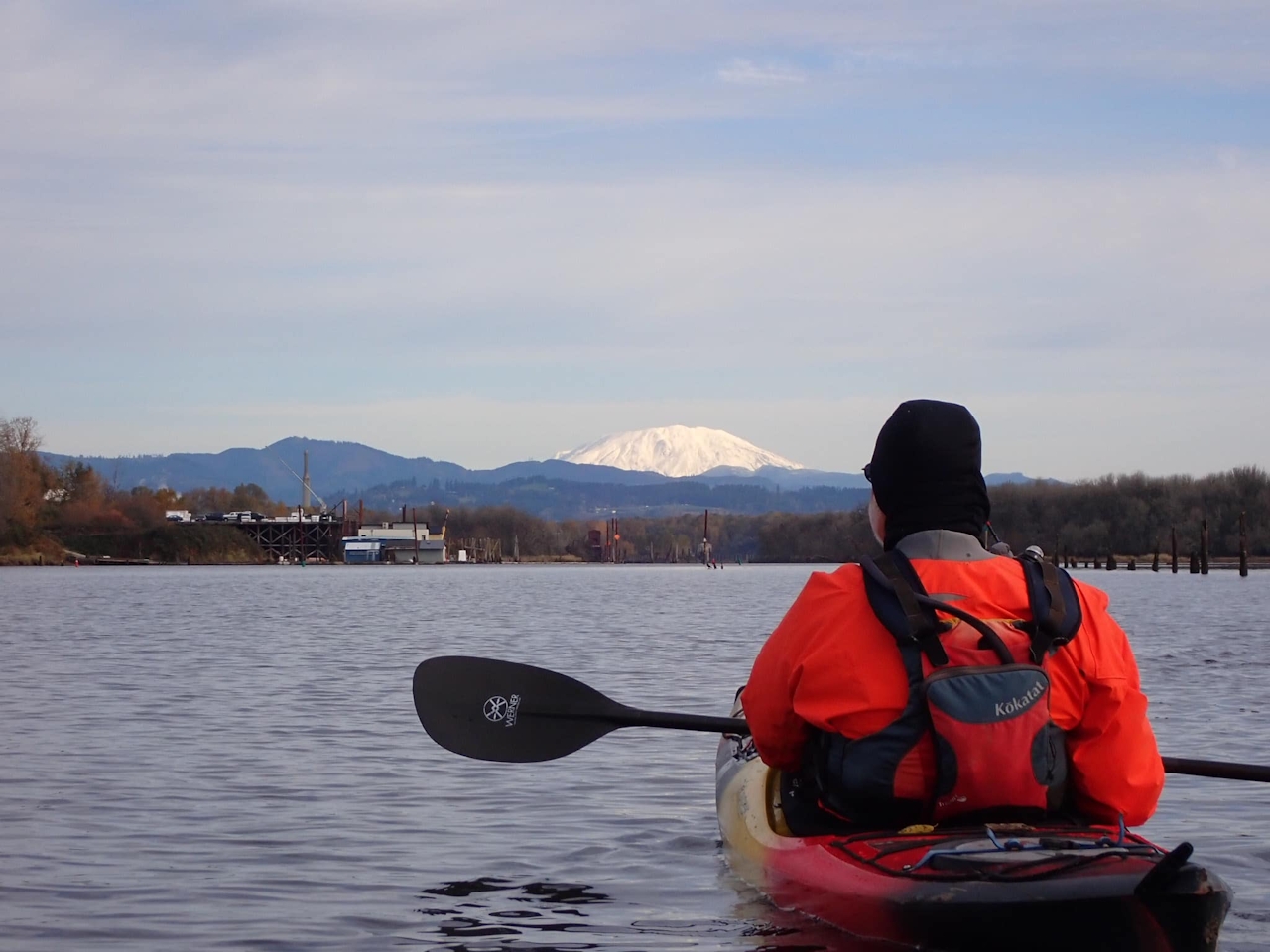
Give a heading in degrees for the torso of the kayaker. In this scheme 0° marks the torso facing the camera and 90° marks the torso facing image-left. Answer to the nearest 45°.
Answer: approximately 135°
